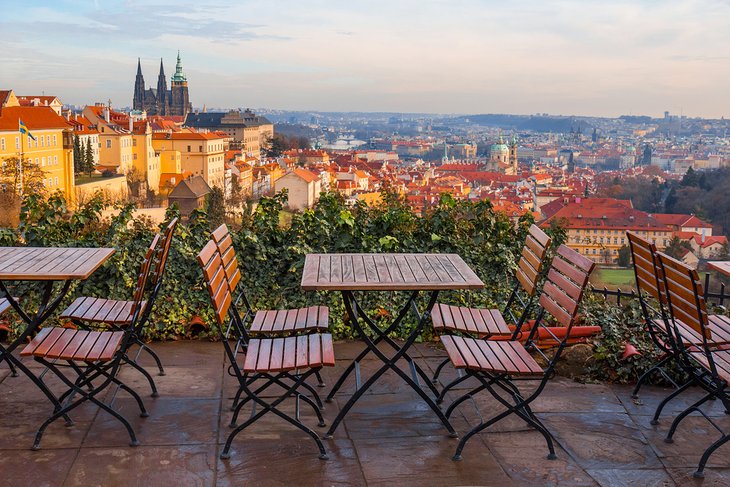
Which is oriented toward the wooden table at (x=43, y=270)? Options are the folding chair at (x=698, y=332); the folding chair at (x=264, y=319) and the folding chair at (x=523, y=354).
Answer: the folding chair at (x=523, y=354)

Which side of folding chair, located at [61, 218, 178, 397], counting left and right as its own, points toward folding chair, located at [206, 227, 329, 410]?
back

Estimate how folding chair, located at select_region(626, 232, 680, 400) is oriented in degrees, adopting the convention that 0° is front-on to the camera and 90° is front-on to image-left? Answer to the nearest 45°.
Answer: approximately 225°

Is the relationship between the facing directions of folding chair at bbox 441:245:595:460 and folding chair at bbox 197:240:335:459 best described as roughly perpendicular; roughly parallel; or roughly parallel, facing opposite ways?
roughly parallel, facing opposite ways

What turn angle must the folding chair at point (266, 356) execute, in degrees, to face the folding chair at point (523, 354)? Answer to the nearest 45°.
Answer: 0° — it already faces it

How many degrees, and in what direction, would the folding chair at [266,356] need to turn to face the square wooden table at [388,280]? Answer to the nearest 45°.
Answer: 0° — it already faces it

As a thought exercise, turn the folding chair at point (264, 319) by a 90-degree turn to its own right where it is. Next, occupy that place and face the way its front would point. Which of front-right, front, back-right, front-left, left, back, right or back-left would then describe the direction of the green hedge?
back

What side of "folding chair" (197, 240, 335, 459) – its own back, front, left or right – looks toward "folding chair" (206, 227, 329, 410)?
left

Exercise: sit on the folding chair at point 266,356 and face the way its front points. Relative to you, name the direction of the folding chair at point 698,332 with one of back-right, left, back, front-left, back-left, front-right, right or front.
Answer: front

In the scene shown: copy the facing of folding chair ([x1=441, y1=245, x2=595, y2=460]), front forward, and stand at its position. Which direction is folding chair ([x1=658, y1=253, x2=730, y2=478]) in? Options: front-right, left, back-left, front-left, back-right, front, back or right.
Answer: back

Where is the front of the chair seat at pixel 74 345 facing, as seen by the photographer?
facing to the left of the viewer

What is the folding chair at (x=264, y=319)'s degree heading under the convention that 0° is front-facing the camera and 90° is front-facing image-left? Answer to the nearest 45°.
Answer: approximately 270°

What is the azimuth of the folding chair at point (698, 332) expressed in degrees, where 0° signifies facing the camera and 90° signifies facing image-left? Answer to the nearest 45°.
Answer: approximately 225°

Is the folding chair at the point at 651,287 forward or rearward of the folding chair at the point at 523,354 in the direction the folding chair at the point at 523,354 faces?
rearward

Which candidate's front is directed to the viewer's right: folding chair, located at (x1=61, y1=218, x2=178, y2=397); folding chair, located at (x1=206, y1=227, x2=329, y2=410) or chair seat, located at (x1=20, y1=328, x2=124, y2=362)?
folding chair, located at (x1=206, y1=227, x2=329, y2=410)

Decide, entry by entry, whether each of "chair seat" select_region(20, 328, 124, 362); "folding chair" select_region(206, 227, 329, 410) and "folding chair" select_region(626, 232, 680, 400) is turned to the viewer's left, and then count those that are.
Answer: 1

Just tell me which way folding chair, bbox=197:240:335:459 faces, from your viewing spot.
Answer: facing to the right of the viewer
